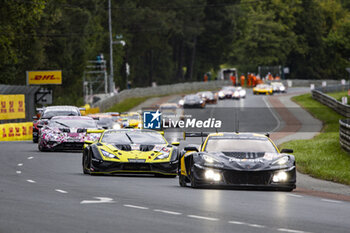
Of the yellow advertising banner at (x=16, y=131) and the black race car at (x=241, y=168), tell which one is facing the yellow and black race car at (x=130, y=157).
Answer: the yellow advertising banner

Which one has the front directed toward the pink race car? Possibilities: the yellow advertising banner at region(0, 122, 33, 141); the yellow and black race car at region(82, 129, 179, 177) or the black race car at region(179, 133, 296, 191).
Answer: the yellow advertising banner

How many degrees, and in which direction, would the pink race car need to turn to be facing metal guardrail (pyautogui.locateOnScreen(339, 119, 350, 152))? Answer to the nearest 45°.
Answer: approximately 90° to its left

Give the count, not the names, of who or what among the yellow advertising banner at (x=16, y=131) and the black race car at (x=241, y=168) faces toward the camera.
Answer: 2
